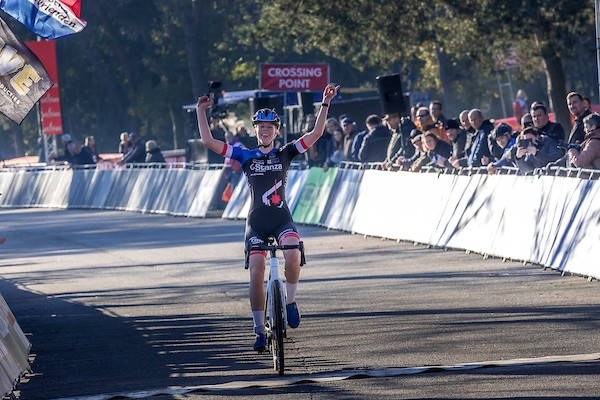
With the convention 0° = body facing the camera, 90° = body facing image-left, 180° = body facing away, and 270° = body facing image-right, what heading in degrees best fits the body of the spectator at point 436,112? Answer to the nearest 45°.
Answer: approximately 45°

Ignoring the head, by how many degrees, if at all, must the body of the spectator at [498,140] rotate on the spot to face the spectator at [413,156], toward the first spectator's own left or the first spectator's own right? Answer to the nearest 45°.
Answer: approximately 90° to the first spectator's own right

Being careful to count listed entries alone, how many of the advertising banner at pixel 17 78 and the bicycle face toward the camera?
2

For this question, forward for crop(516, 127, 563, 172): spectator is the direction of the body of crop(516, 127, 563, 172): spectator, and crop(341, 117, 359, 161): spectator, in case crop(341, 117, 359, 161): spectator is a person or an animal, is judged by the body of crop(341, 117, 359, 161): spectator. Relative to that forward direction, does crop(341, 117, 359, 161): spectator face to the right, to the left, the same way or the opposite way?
the same way

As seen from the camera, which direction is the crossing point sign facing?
toward the camera

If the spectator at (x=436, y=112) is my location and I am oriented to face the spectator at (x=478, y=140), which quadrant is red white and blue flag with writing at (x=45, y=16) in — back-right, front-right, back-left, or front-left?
front-right

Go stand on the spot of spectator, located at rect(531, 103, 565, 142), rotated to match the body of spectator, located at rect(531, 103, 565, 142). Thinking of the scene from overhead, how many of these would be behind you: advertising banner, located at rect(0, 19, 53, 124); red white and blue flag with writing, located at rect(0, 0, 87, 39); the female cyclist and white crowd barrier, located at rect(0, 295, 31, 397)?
0

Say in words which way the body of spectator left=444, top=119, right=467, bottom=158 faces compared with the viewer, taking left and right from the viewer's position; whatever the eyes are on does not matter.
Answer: facing the viewer and to the left of the viewer

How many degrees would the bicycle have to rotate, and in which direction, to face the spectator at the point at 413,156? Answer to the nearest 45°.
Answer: approximately 180°

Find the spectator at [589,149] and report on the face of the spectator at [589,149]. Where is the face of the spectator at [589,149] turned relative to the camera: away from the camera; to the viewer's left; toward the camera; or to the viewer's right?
to the viewer's left

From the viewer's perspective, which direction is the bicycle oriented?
toward the camera
